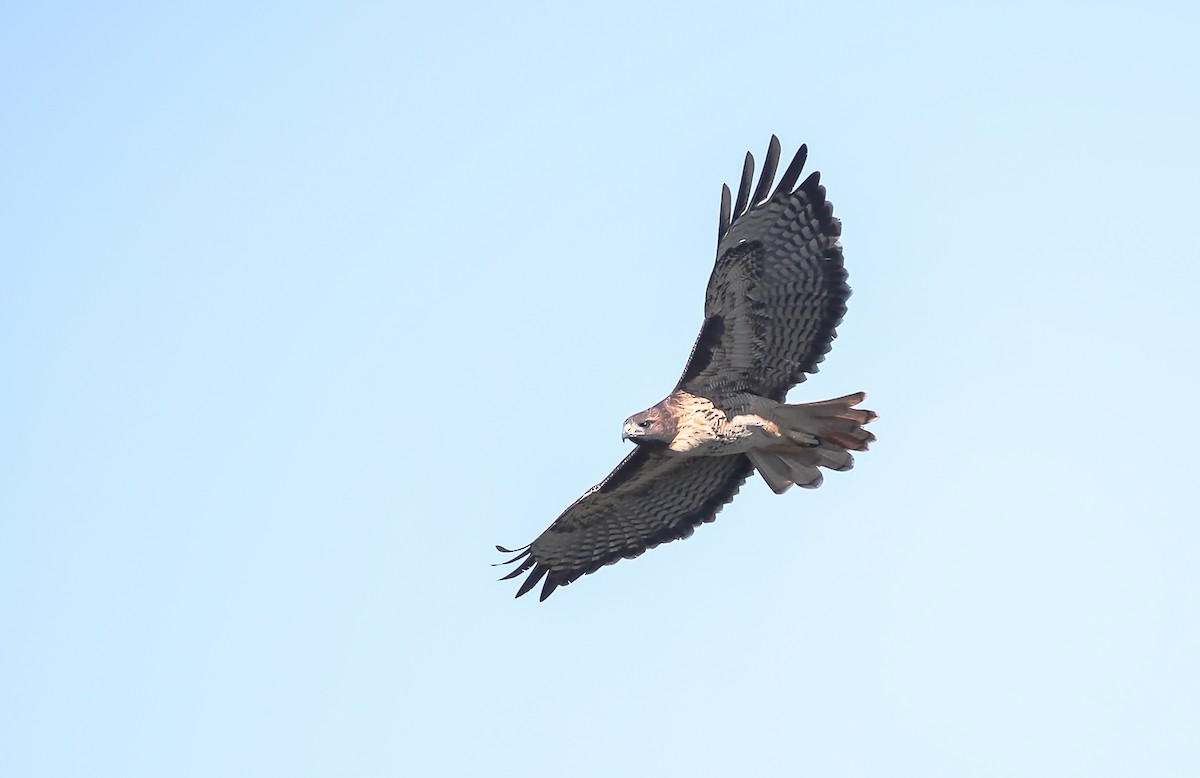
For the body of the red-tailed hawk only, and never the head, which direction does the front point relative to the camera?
to the viewer's left
